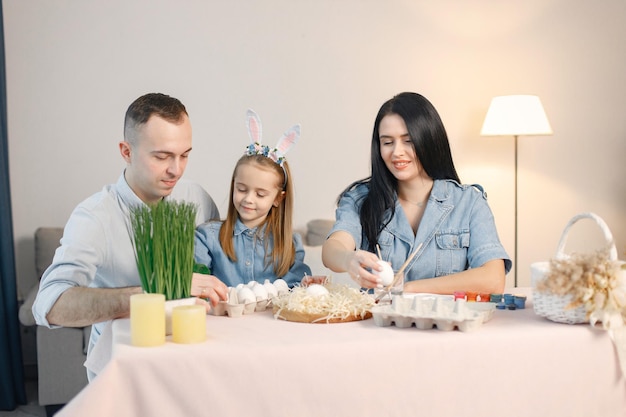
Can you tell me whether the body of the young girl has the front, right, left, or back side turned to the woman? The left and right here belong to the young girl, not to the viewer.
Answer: left

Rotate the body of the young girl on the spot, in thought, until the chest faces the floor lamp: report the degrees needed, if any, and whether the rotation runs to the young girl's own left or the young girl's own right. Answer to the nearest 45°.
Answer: approximately 135° to the young girl's own left

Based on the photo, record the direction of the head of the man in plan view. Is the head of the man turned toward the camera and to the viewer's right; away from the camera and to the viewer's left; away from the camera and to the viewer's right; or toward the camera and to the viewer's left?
toward the camera and to the viewer's right

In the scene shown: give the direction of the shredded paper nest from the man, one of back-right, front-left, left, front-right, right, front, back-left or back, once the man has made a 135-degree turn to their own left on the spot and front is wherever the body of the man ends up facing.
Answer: back-right

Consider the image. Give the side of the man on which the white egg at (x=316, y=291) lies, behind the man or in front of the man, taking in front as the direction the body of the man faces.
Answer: in front

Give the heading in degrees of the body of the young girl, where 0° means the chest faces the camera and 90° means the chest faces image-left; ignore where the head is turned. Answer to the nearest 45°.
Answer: approximately 0°

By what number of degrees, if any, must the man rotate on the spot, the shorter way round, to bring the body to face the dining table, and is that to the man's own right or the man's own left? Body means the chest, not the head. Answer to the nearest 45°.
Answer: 0° — they already face it

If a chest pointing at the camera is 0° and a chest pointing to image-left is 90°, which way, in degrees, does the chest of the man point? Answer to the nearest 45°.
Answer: approximately 315°

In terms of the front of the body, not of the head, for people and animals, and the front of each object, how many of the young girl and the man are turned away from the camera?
0
